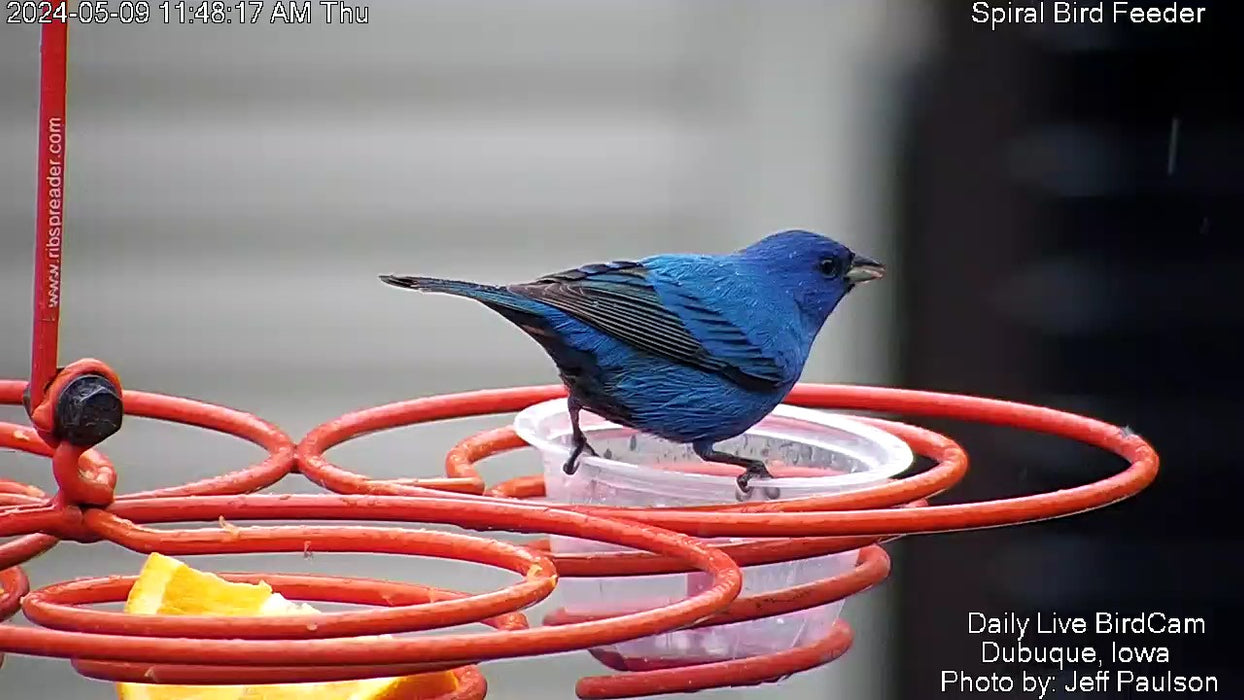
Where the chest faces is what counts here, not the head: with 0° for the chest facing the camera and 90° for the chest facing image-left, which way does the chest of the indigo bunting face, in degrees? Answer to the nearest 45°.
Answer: approximately 270°

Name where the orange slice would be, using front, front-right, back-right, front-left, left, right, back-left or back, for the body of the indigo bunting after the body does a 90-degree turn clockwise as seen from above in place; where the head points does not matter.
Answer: front-right
